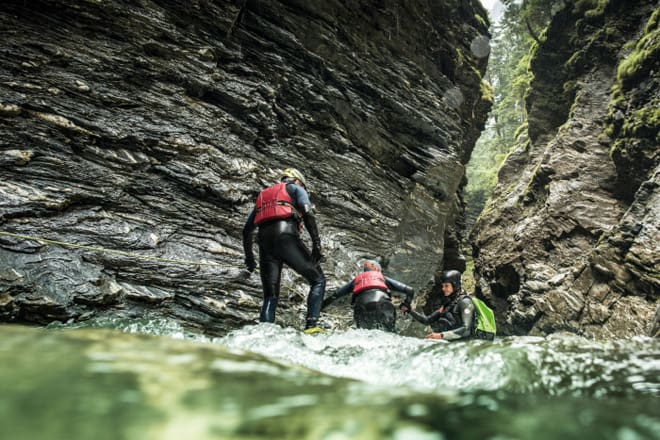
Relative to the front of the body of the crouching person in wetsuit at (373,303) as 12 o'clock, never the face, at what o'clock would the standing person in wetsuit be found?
The standing person in wetsuit is roughly at 8 o'clock from the crouching person in wetsuit.

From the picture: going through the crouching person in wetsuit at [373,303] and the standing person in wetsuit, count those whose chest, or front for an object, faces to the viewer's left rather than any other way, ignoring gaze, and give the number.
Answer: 0

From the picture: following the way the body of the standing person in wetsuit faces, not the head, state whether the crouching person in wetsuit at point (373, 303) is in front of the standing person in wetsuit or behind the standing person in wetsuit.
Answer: in front

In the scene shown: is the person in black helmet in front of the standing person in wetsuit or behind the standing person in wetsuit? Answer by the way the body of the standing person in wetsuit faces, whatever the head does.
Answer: in front

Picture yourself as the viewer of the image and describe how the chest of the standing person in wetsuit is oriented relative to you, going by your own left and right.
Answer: facing away from the viewer and to the right of the viewer

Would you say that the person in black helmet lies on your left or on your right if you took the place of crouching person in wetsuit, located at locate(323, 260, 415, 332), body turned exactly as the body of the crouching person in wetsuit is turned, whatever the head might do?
on your right

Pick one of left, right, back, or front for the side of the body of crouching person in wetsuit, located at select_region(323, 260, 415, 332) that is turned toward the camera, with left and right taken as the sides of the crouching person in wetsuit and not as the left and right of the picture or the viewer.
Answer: back
